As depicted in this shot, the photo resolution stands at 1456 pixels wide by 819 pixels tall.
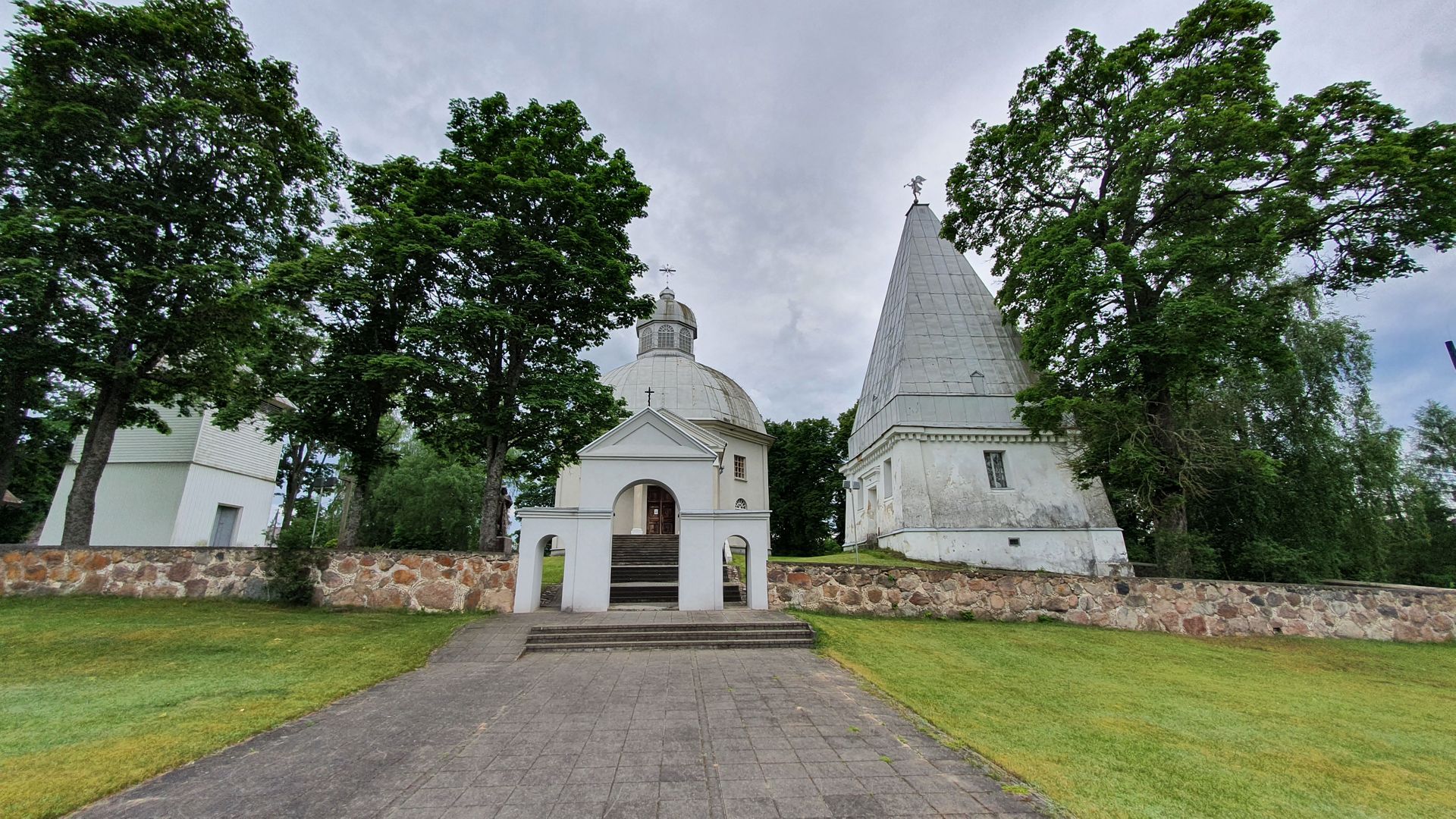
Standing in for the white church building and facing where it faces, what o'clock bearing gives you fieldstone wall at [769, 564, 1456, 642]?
The fieldstone wall is roughly at 9 o'clock from the white church building.

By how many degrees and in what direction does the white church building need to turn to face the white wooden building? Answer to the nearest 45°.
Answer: approximately 135° to its right

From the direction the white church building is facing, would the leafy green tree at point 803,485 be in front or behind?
behind

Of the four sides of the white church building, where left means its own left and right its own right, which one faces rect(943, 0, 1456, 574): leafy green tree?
left

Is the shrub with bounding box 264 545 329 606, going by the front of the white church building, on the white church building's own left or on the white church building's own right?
on the white church building's own right

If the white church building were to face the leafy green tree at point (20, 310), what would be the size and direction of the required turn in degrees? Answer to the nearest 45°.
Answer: approximately 90° to its right

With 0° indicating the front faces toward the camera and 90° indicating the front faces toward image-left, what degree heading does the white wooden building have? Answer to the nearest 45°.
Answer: approximately 315°

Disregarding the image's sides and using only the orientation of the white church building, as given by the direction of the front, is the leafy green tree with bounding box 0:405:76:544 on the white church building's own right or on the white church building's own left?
on the white church building's own right
